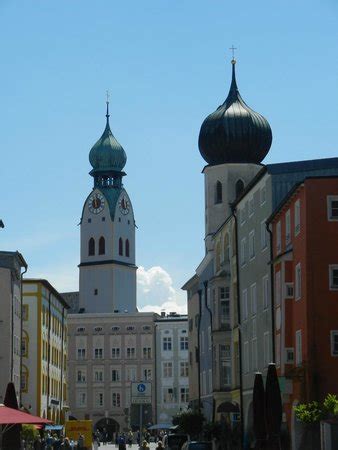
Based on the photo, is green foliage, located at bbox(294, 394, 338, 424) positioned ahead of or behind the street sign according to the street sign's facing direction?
ahead

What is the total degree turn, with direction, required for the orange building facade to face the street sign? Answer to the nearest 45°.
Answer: approximately 45° to its right

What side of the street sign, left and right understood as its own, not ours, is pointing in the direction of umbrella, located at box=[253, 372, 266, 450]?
front

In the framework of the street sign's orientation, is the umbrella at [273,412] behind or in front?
in front

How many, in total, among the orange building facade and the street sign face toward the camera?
1

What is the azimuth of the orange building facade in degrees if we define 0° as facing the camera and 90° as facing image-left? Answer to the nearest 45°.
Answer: approximately 90°

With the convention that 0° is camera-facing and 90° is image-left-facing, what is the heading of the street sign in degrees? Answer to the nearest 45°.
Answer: approximately 0°

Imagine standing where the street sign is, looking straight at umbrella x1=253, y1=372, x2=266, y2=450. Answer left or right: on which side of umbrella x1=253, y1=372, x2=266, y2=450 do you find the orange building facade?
left

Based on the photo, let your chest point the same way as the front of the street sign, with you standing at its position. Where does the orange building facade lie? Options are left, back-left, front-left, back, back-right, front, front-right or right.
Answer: front-left

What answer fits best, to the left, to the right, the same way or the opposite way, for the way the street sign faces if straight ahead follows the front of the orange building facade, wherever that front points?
to the left
